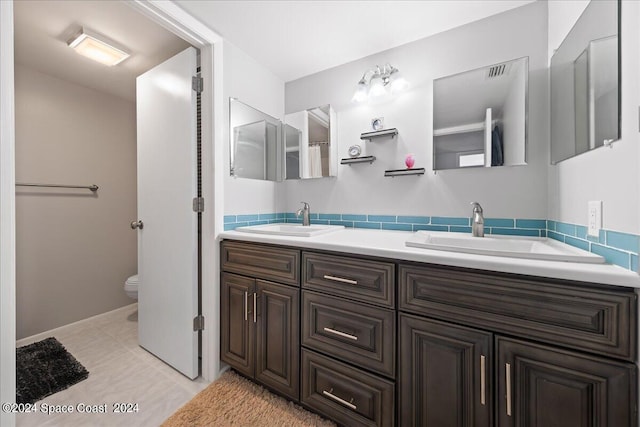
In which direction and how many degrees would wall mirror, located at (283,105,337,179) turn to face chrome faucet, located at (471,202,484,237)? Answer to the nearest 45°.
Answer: approximately 90° to its left

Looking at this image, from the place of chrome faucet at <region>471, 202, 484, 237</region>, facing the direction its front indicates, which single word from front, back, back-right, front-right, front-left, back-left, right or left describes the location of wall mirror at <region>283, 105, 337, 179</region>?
right

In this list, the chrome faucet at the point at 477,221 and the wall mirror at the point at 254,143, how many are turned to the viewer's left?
0

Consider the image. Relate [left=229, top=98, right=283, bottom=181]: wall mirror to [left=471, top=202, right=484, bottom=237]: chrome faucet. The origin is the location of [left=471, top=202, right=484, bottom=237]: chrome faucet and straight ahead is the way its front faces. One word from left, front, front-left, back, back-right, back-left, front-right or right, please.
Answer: right

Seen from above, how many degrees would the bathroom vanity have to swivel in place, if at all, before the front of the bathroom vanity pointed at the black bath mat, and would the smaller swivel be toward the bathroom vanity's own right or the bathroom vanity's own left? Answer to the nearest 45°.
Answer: approximately 45° to the bathroom vanity's own right

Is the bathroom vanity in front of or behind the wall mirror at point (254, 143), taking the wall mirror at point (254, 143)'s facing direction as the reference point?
in front

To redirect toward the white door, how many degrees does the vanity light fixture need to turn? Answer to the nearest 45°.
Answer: approximately 45° to its right
